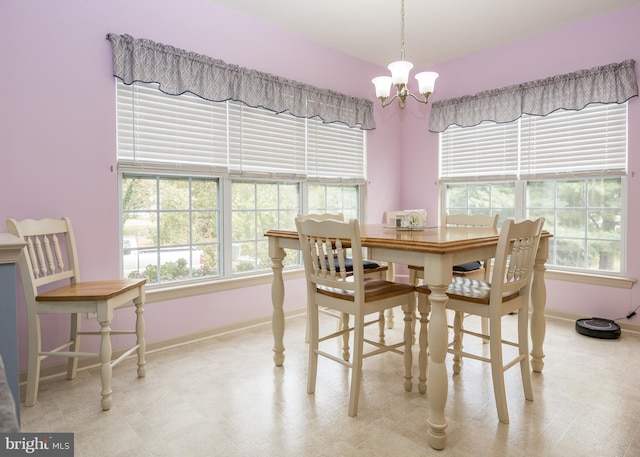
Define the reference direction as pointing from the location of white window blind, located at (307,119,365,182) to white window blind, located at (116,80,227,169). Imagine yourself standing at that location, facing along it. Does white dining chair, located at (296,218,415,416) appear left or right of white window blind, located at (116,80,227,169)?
left

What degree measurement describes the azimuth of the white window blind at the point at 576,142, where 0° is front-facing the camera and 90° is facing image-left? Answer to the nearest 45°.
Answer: approximately 45°

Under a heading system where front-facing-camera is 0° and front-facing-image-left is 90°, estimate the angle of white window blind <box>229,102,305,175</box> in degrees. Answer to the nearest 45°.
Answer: approximately 315°

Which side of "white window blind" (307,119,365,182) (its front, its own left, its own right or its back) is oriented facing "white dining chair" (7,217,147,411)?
right

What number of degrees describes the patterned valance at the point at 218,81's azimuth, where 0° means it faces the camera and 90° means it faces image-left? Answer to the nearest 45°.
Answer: approximately 315°
